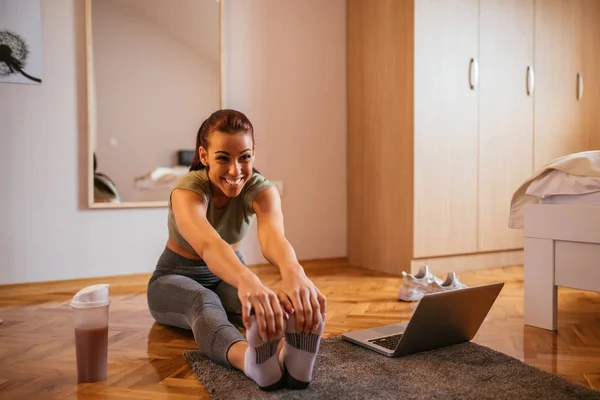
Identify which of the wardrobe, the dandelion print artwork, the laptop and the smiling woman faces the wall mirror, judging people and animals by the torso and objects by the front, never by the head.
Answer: the laptop

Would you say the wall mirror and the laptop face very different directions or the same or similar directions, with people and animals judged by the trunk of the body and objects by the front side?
very different directions

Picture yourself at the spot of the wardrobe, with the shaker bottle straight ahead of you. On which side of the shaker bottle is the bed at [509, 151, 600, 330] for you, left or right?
left

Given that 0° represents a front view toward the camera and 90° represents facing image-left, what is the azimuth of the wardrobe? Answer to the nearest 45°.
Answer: approximately 315°

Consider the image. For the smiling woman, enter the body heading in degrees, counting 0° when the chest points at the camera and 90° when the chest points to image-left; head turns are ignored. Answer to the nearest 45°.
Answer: approximately 315°

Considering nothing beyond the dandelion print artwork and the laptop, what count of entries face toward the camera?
1

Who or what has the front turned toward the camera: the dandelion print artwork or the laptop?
the dandelion print artwork

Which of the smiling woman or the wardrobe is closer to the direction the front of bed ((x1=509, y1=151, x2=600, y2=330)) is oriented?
the smiling woman

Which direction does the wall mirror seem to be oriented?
toward the camera

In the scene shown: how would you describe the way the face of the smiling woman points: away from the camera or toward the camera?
toward the camera

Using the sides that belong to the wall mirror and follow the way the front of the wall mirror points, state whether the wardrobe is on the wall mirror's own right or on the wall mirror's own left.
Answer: on the wall mirror's own left

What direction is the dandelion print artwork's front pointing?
toward the camera

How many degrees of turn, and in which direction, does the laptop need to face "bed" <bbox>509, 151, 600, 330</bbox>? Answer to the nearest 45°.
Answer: approximately 90° to its right

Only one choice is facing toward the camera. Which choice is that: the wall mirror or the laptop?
the wall mirror

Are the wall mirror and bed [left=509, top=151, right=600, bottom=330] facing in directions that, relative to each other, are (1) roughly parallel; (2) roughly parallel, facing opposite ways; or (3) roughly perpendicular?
roughly perpendicular

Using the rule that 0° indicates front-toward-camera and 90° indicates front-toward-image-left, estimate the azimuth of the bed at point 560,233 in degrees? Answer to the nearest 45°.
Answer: approximately 45°

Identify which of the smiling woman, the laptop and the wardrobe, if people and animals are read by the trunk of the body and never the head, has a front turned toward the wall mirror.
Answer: the laptop

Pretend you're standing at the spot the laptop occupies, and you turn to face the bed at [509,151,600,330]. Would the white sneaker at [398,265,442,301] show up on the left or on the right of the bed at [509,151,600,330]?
left

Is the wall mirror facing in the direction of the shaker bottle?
yes
